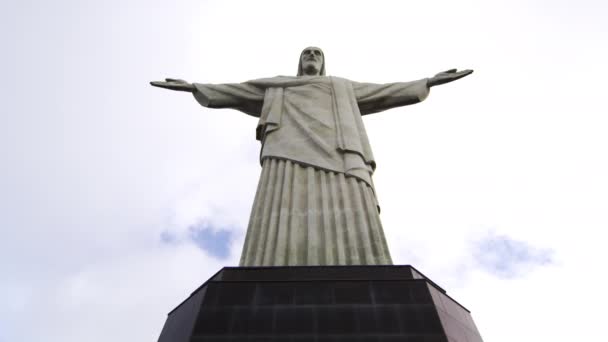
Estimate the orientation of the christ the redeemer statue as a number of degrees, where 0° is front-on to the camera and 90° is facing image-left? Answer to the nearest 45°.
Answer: approximately 0°
